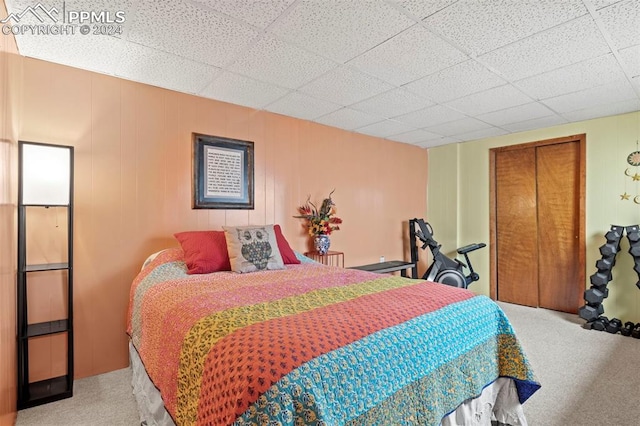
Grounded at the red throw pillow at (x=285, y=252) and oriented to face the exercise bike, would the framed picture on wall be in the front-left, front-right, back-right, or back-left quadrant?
back-left

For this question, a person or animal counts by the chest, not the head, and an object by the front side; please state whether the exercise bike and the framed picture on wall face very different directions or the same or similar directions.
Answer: very different directions

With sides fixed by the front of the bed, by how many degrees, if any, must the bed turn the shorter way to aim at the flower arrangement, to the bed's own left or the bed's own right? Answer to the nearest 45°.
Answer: approximately 135° to the bed's own left

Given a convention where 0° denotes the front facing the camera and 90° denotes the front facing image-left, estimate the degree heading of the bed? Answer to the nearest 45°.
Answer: approximately 315°

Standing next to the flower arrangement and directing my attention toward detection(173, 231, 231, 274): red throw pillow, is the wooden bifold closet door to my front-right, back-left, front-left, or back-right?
back-left

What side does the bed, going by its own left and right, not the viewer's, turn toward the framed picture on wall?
back

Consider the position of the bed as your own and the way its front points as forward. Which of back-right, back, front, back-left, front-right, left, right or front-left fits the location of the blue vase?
back-left

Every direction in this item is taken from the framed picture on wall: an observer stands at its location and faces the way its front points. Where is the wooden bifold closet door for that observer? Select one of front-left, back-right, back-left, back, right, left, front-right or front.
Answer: front-left
